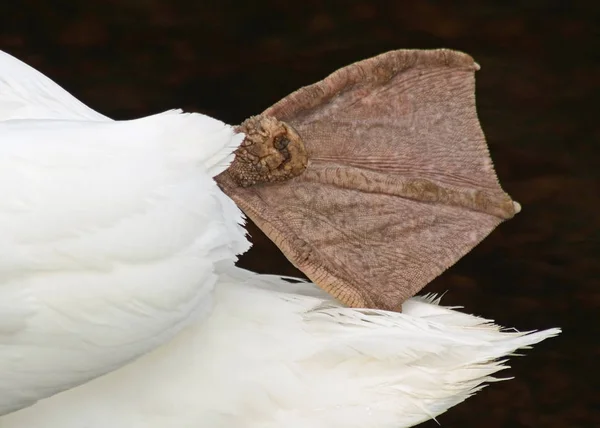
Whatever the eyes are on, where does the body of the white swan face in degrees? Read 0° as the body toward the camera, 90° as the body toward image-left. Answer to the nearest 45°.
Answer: approximately 90°
